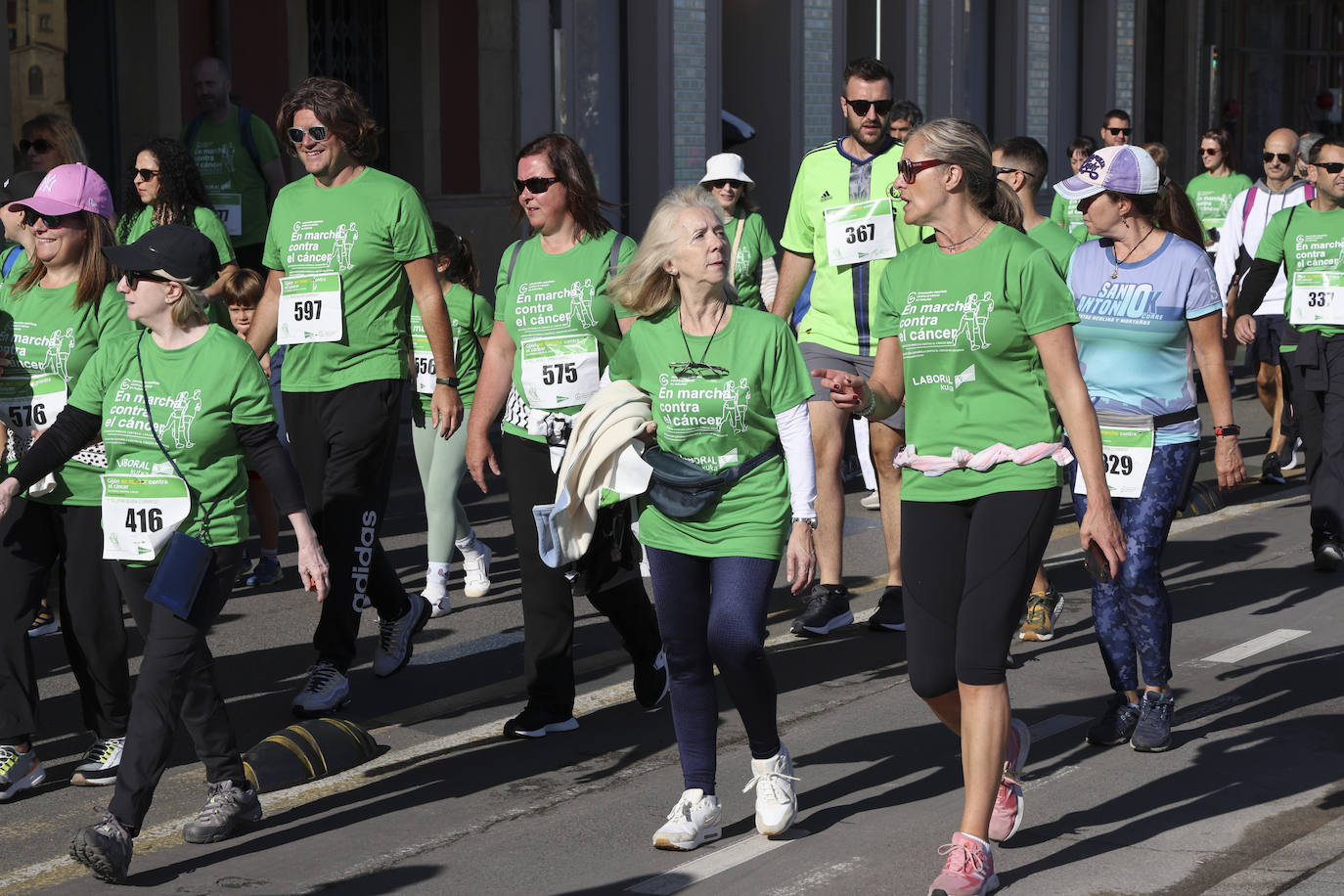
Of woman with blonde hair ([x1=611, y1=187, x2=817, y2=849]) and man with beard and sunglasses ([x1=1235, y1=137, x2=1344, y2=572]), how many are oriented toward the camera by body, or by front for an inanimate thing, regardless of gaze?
2

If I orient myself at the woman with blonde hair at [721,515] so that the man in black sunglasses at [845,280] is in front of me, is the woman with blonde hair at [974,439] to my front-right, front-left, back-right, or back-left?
back-right

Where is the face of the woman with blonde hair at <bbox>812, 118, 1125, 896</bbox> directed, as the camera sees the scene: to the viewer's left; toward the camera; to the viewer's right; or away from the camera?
to the viewer's left

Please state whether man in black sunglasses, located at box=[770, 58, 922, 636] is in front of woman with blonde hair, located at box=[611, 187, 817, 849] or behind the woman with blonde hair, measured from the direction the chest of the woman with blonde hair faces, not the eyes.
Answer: behind

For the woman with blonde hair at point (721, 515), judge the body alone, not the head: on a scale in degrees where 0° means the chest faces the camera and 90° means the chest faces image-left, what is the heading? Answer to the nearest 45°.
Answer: approximately 0°

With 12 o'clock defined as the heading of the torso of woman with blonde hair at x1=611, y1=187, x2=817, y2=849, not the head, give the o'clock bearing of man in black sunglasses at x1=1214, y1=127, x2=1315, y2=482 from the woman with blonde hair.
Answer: The man in black sunglasses is roughly at 7 o'clock from the woman with blonde hair.

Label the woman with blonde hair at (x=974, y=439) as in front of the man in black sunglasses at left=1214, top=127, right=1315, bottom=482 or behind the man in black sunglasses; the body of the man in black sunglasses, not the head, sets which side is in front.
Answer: in front

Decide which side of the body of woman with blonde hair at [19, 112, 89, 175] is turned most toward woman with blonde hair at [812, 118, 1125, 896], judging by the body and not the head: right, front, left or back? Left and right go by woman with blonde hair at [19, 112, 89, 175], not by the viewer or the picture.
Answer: left

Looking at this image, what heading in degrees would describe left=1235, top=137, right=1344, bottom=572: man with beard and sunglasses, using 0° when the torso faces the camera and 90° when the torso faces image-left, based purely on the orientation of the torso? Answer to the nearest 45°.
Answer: approximately 0°

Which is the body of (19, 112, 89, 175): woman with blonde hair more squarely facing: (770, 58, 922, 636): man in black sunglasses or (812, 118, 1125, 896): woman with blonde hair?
the woman with blonde hair
